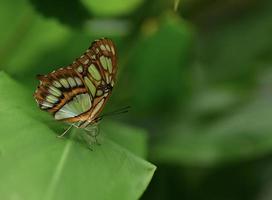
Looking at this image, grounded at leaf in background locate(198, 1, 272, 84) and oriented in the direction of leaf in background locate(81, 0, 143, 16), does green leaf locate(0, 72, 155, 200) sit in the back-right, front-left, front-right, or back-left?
front-left

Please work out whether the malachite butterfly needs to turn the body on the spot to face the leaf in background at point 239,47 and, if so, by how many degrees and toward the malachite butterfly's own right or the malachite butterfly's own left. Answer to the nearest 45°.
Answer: approximately 45° to the malachite butterfly's own left

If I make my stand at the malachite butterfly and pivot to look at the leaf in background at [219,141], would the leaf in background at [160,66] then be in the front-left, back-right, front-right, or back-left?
front-left

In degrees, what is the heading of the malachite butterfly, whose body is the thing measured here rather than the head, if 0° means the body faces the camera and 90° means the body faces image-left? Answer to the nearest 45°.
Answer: approximately 270°

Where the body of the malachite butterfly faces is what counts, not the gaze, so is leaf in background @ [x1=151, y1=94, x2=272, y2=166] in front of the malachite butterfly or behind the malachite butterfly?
in front
